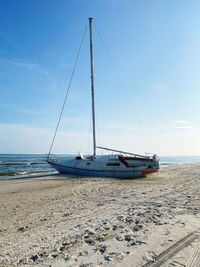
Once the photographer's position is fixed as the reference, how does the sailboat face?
facing to the left of the viewer
